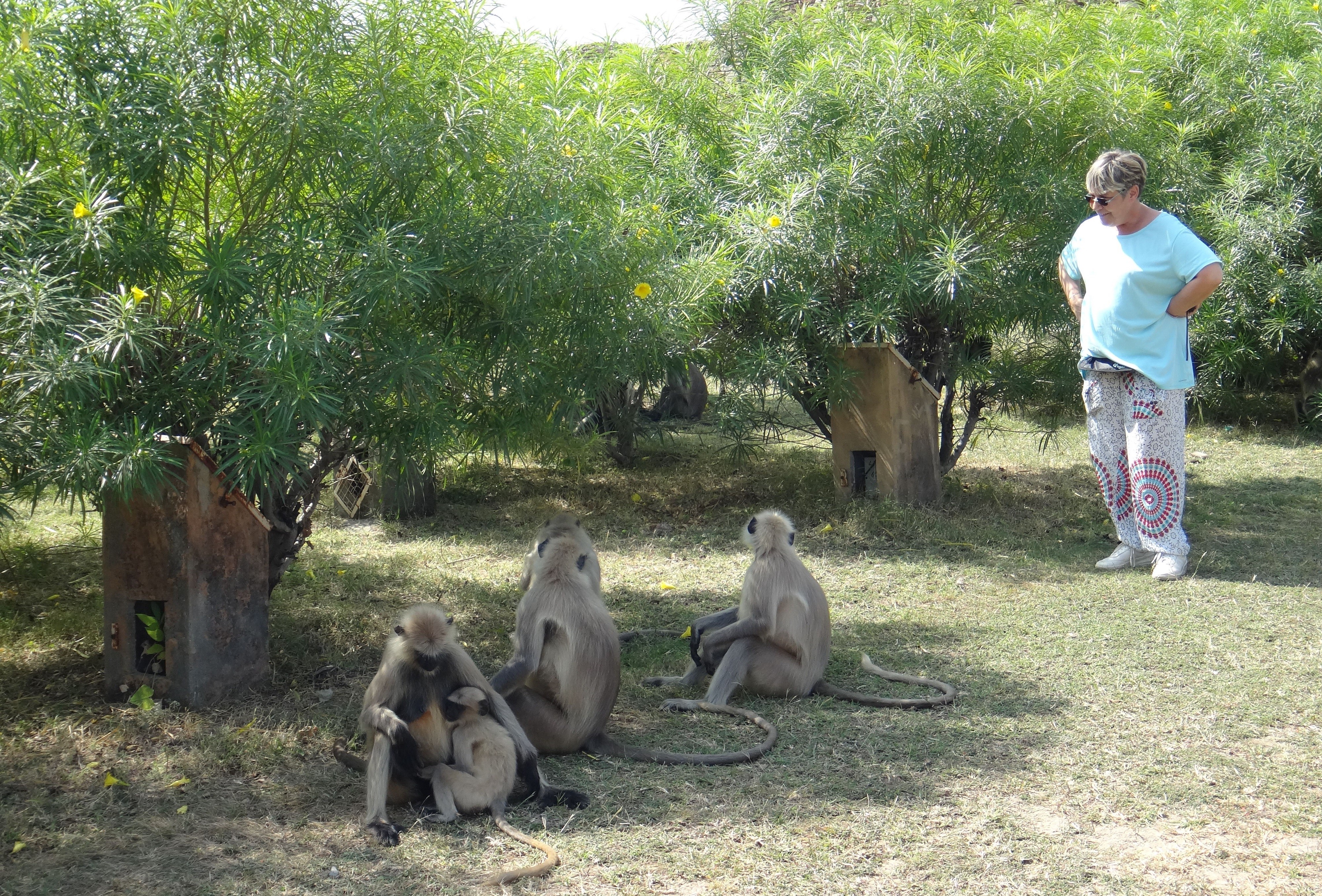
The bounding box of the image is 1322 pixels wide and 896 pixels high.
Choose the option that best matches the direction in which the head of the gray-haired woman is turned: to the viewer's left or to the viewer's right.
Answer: to the viewer's left

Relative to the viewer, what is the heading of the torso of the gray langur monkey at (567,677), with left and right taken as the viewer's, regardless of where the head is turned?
facing away from the viewer and to the left of the viewer

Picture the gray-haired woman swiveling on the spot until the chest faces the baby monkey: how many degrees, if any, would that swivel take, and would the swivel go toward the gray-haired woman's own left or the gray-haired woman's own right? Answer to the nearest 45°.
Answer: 0° — they already face it

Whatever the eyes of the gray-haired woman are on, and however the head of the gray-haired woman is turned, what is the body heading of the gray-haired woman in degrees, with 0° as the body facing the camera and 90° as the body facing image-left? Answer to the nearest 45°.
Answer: approximately 45°
